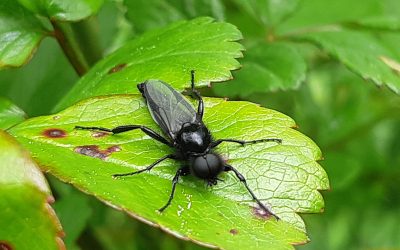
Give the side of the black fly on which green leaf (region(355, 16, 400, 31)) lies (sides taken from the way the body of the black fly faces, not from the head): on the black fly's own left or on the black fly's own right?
on the black fly's own left

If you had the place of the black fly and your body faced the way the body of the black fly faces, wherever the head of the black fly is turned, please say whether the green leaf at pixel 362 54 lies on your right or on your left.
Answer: on your left

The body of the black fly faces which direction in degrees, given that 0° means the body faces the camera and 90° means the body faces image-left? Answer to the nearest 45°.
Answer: approximately 315°
